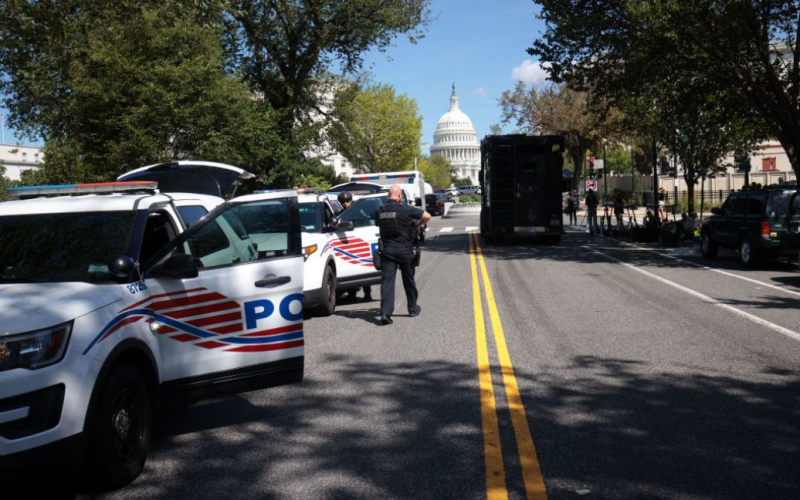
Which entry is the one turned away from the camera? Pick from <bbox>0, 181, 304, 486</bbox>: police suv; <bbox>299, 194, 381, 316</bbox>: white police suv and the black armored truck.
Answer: the black armored truck

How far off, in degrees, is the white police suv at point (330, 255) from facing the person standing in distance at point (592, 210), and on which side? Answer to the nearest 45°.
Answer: approximately 180°

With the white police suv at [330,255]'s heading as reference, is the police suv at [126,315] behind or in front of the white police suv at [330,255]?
in front

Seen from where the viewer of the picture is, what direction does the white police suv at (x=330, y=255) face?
facing the viewer and to the left of the viewer

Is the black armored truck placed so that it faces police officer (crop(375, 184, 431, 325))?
no

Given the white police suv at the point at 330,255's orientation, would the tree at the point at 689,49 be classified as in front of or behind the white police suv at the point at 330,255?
behind

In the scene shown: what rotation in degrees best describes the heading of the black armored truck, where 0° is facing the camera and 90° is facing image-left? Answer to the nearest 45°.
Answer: approximately 180°

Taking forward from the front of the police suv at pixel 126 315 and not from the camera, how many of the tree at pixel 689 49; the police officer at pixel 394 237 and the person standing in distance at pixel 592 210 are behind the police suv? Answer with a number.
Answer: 3

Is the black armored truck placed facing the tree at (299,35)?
no

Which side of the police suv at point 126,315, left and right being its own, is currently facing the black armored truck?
back

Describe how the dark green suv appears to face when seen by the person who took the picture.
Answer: facing away from the viewer and to the left of the viewer

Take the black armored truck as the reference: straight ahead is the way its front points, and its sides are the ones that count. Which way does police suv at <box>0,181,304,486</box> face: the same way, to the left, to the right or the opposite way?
the opposite way

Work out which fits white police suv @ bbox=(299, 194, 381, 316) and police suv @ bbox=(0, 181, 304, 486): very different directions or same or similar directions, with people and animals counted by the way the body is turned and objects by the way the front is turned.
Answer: same or similar directions

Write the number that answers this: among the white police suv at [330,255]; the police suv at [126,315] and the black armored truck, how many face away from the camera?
1

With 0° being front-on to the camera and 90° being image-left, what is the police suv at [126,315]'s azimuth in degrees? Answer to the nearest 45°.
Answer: approximately 45°

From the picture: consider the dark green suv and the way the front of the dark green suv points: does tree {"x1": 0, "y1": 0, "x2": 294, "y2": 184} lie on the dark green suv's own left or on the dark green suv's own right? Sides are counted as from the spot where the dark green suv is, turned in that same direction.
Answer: on the dark green suv's own left

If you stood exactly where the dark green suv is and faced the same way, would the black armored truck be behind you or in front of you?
in front

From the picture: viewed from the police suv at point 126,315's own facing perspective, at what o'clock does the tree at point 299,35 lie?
The tree is roughly at 5 o'clock from the police suv.

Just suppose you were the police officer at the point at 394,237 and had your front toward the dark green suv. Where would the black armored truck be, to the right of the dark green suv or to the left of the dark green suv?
left
